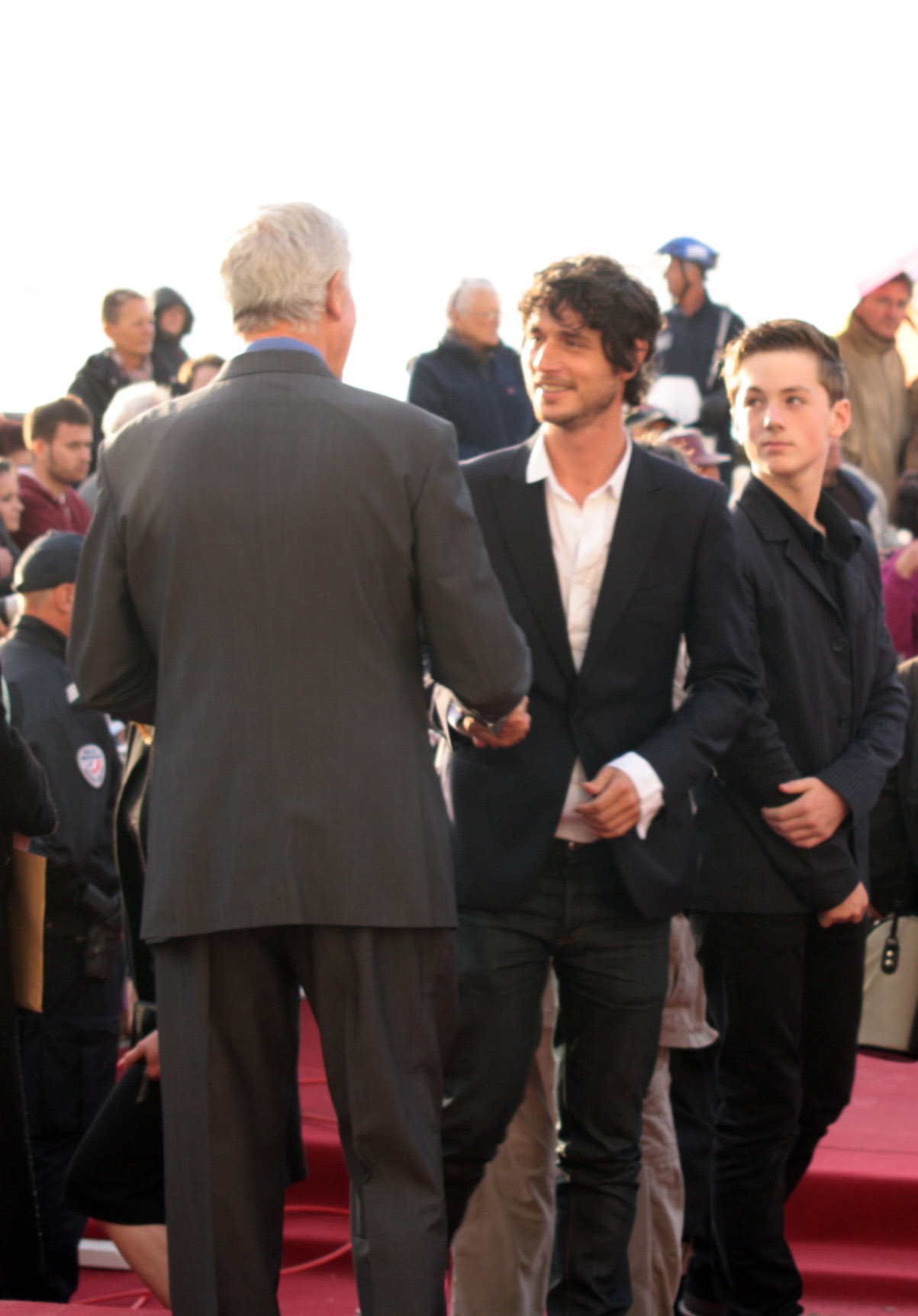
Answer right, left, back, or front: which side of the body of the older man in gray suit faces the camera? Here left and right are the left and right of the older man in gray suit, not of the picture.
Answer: back

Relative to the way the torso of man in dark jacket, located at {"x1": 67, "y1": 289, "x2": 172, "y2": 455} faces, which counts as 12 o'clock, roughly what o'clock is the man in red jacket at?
The man in red jacket is roughly at 2 o'clock from the man in dark jacket.

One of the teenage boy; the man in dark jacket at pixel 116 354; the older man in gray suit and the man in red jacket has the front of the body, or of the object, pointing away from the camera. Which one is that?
the older man in gray suit

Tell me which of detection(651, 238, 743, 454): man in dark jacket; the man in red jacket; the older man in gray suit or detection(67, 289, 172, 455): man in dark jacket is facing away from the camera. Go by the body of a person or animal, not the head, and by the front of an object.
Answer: the older man in gray suit

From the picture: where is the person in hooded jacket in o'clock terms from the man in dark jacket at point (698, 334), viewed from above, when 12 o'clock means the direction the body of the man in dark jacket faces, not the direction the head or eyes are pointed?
The person in hooded jacket is roughly at 2 o'clock from the man in dark jacket.

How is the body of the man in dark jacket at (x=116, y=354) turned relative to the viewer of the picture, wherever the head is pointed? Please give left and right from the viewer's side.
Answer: facing the viewer and to the right of the viewer

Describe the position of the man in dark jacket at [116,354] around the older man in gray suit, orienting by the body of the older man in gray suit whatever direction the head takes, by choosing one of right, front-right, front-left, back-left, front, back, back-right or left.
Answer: front

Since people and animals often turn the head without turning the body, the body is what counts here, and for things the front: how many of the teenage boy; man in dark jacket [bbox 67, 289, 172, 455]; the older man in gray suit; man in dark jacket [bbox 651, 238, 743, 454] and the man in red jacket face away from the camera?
1

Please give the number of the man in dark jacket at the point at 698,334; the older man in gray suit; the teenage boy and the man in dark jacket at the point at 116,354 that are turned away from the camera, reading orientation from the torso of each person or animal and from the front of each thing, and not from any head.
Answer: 1

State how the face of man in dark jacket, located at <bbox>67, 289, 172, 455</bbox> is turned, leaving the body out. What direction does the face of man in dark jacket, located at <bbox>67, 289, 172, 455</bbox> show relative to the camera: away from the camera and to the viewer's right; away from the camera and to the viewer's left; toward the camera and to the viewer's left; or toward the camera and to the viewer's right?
toward the camera and to the viewer's right

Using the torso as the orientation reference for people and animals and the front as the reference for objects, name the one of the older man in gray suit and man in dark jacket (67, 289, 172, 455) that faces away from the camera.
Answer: the older man in gray suit

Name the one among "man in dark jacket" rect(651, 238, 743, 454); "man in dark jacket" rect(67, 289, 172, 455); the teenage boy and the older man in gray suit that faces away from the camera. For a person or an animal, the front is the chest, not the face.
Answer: the older man in gray suit

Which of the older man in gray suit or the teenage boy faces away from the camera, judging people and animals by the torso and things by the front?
the older man in gray suit

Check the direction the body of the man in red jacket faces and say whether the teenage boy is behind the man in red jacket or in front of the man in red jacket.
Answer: in front

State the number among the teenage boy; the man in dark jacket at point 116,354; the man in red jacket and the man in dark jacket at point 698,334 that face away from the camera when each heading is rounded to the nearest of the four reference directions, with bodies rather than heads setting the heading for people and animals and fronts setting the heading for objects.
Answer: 0

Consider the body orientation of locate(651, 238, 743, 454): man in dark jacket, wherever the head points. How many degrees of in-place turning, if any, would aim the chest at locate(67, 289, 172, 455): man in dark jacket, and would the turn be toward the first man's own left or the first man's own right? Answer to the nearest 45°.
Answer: approximately 45° to the first man's own right

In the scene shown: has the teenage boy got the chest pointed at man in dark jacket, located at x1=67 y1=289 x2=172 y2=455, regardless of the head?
no

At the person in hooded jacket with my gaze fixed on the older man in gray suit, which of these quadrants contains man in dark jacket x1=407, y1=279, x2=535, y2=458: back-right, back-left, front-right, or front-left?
front-left

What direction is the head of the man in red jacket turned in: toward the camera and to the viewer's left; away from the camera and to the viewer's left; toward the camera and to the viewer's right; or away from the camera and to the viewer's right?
toward the camera and to the viewer's right
